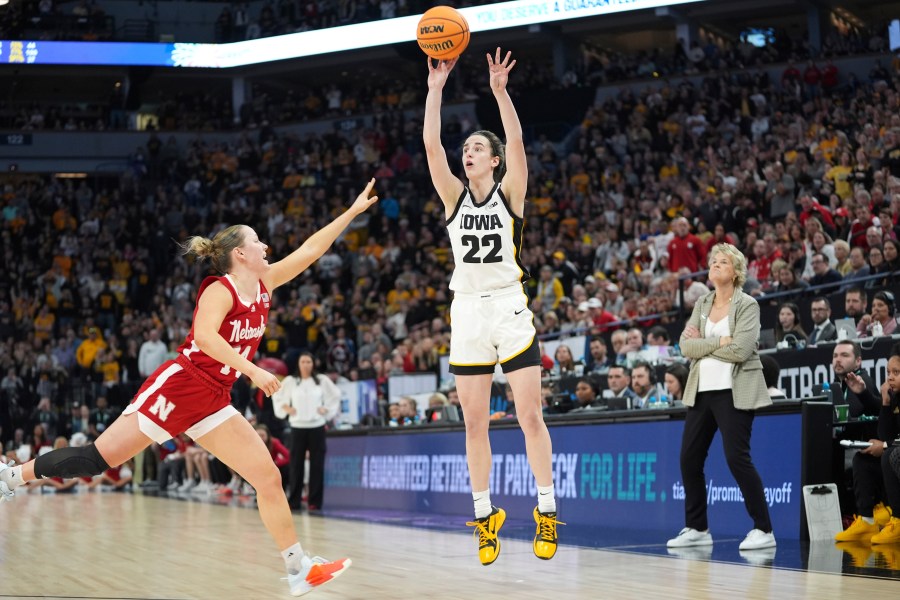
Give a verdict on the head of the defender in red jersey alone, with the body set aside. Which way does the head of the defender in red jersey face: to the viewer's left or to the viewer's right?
to the viewer's right

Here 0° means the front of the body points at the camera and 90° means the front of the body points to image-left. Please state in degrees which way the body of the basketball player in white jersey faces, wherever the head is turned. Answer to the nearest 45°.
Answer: approximately 0°

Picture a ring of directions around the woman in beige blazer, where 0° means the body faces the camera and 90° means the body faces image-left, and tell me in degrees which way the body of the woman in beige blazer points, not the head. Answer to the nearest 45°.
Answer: approximately 45°

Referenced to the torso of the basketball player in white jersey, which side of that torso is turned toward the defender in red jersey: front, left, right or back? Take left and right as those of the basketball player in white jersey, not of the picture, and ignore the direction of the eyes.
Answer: right

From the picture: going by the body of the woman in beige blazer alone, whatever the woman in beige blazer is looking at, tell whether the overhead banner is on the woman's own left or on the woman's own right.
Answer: on the woman's own right
